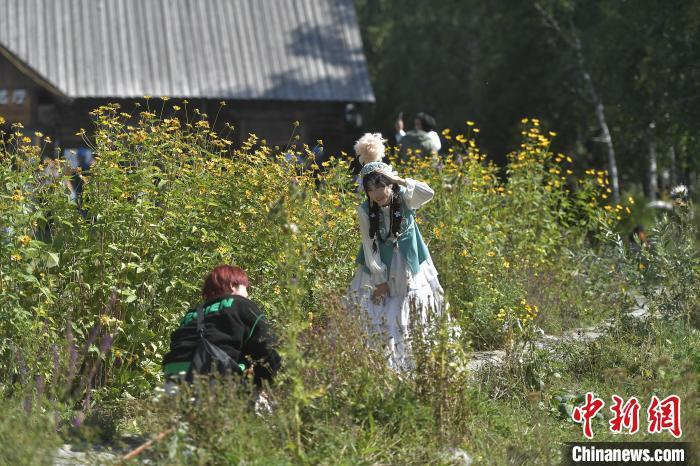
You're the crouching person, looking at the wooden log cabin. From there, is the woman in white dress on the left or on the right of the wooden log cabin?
right

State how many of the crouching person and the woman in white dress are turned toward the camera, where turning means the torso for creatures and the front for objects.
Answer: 1

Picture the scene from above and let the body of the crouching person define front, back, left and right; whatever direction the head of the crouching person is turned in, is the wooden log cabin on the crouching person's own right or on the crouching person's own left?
on the crouching person's own left

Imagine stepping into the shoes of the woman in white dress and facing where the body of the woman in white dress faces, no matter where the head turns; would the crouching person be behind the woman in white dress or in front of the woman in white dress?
in front

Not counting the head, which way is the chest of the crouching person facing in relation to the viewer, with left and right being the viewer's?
facing away from the viewer and to the right of the viewer

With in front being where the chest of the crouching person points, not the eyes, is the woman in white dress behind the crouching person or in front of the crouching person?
in front

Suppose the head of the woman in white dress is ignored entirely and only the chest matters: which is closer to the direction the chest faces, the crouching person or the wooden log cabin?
the crouching person

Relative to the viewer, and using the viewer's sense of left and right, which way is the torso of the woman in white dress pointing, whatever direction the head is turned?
facing the viewer

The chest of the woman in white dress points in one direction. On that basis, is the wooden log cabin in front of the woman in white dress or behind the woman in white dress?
behind
